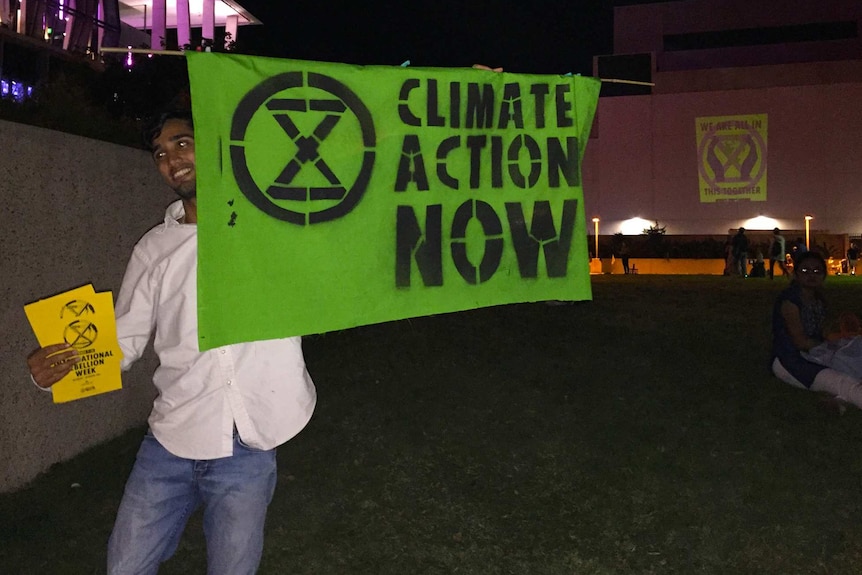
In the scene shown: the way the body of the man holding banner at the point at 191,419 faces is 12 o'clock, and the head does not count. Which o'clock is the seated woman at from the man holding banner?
The seated woman is roughly at 8 o'clock from the man holding banner.

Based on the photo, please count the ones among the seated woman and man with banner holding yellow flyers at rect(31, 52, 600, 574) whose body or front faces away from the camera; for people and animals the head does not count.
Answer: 0

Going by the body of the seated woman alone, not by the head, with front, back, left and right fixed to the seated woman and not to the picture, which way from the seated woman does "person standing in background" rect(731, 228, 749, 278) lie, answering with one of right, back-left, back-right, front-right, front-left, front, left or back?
back-left

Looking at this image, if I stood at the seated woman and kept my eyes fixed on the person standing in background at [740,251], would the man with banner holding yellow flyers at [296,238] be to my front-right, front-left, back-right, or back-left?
back-left

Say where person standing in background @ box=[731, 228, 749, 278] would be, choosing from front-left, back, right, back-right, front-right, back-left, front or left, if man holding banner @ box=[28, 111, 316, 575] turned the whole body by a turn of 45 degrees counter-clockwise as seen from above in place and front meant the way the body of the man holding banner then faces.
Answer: left

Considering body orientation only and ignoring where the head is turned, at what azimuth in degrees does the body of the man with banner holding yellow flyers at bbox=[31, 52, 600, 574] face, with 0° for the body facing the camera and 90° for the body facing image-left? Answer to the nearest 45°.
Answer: approximately 0°

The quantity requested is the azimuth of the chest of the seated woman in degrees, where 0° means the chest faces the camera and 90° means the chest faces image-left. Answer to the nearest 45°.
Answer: approximately 315°

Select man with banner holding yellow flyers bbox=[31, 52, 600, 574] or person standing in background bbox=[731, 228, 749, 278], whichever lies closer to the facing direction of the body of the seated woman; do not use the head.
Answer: the man with banner holding yellow flyers

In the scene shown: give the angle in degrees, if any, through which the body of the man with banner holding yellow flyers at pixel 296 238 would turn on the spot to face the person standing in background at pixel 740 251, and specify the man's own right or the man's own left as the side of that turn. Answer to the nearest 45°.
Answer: approximately 135° to the man's own left

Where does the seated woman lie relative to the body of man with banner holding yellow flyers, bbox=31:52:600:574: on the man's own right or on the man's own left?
on the man's own left
